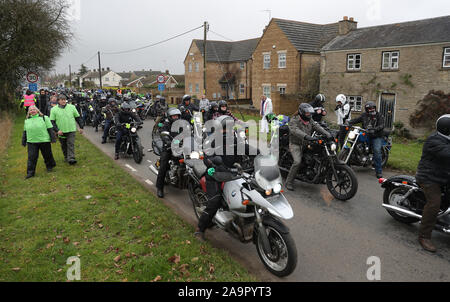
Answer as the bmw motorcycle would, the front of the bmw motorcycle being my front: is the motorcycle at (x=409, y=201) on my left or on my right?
on my left

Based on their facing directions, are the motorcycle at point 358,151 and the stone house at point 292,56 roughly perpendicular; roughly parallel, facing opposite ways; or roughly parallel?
roughly parallel

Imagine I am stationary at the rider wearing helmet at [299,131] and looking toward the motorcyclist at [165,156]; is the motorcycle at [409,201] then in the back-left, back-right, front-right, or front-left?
back-left

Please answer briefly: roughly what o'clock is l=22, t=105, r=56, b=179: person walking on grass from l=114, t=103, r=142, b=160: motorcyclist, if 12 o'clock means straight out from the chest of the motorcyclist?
The person walking on grass is roughly at 3 o'clock from the motorcyclist.

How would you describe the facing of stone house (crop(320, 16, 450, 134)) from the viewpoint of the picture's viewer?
facing the viewer and to the left of the viewer

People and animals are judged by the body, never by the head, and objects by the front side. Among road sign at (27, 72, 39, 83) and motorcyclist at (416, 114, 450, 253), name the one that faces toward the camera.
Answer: the road sign

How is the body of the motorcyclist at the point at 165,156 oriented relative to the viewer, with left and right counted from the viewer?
facing the viewer and to the right of the viewer

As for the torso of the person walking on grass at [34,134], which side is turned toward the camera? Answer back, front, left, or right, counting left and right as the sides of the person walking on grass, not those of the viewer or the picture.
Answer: front

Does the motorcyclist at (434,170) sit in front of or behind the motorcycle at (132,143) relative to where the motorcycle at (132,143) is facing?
in front

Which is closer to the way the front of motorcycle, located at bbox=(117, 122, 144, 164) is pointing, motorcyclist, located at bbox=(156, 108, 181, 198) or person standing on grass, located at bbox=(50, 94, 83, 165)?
the motorcyclist

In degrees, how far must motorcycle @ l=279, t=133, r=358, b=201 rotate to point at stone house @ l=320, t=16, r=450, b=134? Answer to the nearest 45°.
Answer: approximately 135° to its left

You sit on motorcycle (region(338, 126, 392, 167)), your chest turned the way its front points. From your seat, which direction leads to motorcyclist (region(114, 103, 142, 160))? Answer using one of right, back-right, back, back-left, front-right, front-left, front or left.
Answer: front-right

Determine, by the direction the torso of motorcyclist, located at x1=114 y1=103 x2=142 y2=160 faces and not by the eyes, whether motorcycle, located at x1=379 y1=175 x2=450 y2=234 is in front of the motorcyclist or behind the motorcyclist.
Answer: in front

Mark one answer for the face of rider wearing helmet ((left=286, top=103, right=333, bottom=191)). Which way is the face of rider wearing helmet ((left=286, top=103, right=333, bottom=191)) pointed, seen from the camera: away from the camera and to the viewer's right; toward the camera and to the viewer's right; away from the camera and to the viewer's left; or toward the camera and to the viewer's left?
toward the camera and to the viewer's right

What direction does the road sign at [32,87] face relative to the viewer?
toward the camera

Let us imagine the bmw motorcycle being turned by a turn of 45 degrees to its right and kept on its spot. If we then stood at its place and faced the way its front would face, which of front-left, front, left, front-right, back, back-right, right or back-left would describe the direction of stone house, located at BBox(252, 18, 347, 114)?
back
